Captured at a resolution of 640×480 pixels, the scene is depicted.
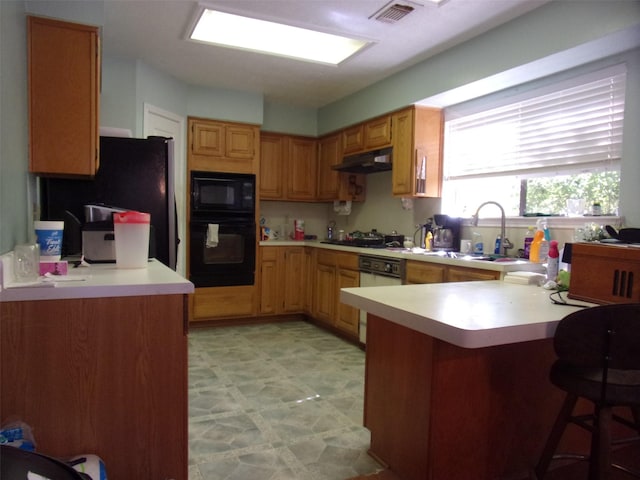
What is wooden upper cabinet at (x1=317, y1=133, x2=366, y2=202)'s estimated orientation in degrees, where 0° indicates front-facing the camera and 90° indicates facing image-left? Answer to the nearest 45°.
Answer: approximately 45°

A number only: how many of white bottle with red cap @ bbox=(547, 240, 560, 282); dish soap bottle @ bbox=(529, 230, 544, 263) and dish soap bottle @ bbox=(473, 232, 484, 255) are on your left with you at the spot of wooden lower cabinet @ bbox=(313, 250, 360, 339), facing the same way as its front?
3

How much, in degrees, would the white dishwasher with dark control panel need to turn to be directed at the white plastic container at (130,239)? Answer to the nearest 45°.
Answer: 0° — it already faces it

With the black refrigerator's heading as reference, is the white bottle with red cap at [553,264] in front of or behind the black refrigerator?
in front

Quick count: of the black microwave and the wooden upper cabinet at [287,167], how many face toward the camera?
2

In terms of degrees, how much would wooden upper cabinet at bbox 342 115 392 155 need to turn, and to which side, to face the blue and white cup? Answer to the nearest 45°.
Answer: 0° — it already faces it

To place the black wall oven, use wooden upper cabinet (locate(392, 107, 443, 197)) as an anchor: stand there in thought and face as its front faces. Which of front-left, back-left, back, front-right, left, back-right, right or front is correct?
front-right

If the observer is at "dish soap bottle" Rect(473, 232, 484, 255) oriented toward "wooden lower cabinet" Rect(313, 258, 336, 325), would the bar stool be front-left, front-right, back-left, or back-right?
back-left

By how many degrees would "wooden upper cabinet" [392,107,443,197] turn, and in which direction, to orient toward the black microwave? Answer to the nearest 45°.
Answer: approximately 45° to its right

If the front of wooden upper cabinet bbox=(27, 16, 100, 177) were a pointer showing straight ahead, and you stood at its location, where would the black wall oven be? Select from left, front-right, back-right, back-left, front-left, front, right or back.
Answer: front-left
